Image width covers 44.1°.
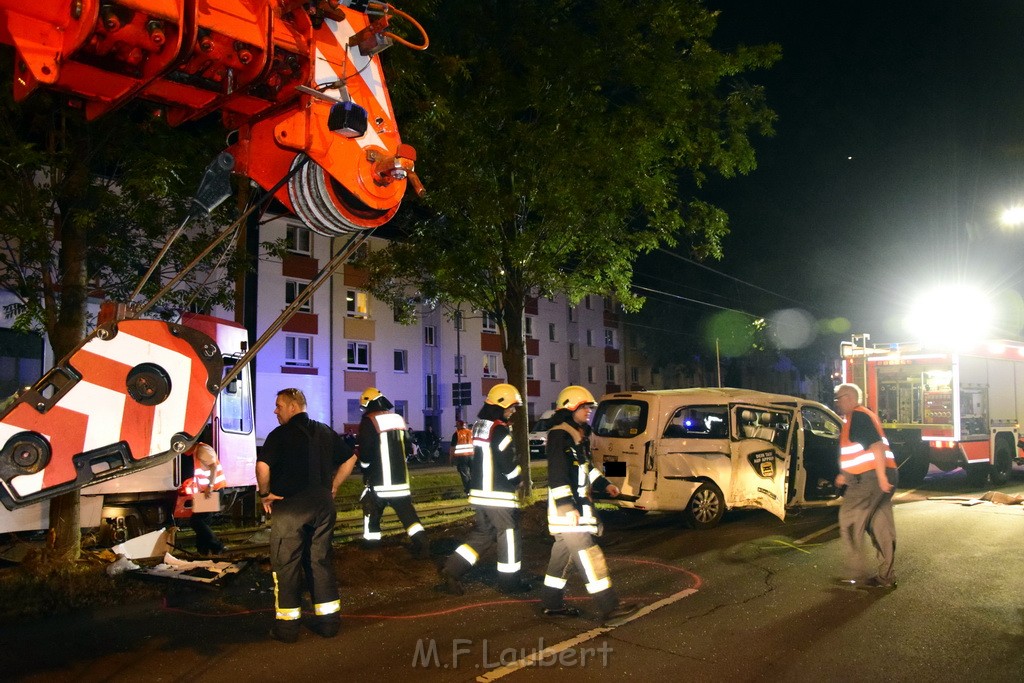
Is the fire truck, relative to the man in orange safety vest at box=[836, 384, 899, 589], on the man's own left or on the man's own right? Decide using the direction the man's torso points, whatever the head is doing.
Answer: on the man's own right

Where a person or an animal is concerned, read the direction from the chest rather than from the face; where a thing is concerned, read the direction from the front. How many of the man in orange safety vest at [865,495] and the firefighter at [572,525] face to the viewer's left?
1

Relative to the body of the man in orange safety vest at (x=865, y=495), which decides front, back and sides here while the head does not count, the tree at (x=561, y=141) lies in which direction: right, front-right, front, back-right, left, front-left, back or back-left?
front-right

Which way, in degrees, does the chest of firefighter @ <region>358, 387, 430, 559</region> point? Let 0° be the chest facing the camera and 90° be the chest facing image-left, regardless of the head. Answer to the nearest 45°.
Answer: approximately 135°

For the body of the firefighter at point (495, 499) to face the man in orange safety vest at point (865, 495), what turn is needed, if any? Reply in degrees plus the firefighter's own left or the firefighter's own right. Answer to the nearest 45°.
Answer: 0° — they already face them

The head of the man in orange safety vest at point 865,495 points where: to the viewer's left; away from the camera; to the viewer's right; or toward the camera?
to the viewer's left

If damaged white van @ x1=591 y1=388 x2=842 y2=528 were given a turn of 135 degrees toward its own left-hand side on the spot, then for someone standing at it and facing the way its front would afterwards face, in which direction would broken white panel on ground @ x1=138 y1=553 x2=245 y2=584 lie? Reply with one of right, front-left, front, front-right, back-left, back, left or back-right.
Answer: front-left

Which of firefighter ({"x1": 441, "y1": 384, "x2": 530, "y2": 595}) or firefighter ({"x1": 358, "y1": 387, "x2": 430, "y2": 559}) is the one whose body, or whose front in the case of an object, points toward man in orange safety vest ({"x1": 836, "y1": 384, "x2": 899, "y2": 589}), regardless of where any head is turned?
firefighter ({"x1": 441, "y1": 384, "x2": 530, "y2": 595})

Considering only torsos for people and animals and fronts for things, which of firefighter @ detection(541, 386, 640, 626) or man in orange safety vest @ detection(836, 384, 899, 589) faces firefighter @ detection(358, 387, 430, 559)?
man in orange safety vest @ detection(836, 384, 899, 589)

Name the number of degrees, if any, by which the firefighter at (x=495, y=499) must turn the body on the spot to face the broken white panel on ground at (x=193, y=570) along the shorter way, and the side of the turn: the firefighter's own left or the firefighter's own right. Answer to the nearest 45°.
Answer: approximately 180°

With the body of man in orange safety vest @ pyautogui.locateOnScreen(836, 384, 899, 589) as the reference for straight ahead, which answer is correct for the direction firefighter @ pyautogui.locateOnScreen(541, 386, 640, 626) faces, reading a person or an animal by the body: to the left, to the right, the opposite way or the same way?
the opposite way

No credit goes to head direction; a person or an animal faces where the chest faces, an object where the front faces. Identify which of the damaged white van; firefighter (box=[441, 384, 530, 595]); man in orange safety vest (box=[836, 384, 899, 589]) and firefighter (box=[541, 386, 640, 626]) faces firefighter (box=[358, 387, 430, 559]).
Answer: man in orange safety vest (box=[836, 384, 899, 589])

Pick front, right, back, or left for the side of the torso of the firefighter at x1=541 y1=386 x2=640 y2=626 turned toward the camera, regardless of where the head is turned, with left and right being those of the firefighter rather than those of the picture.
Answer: right

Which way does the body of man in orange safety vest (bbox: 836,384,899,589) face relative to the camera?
to the viewer's left

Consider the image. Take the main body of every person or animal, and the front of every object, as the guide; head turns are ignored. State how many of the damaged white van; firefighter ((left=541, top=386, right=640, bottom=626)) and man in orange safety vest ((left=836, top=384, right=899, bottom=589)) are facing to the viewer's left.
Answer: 1
